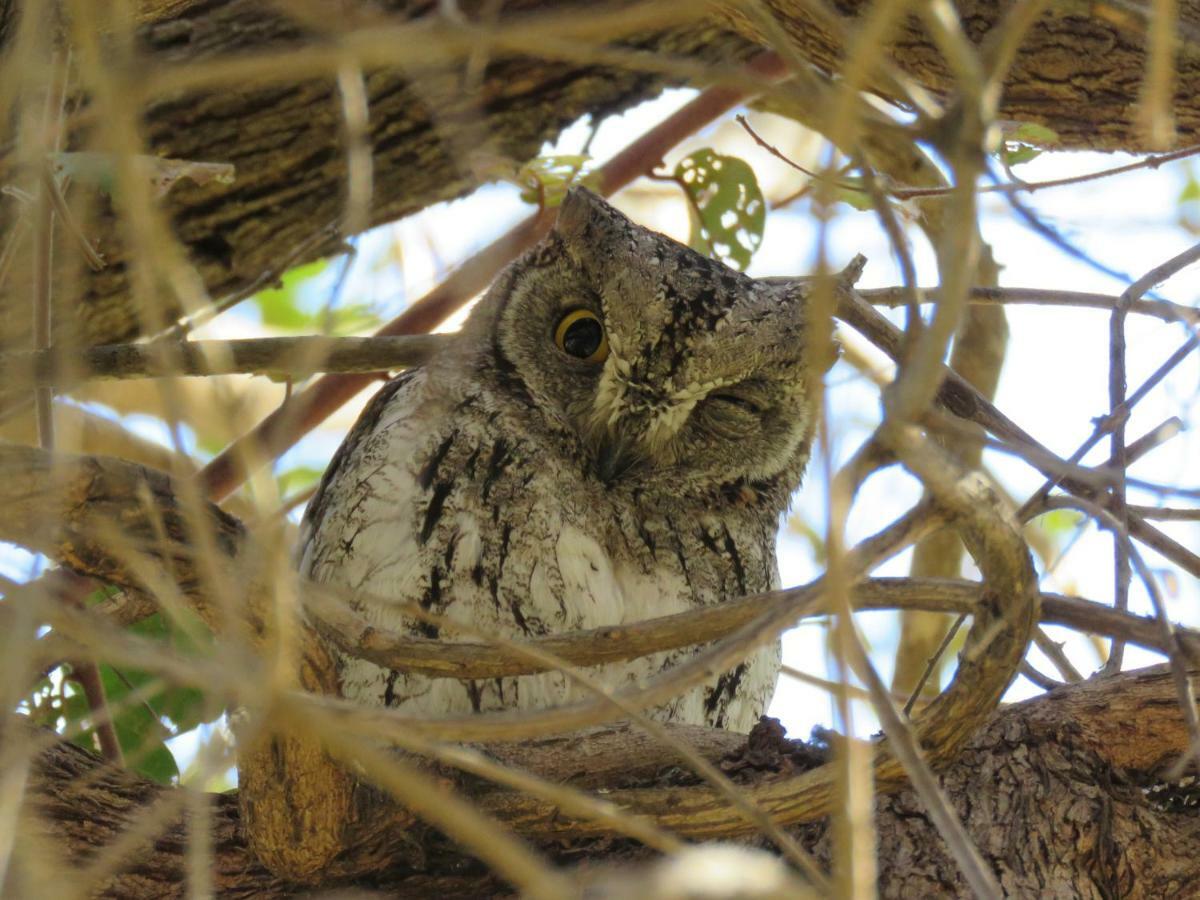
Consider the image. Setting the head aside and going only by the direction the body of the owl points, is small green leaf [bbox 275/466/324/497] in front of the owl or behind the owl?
behind

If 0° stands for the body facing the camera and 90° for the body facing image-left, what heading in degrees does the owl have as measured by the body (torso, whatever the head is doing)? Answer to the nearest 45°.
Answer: approximately 0°

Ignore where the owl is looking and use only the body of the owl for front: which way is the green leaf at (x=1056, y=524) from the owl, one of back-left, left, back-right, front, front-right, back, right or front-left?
back-left

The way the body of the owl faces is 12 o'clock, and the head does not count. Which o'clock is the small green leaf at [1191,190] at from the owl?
The small green leaf is roughly at 8 o'clock from the owl.

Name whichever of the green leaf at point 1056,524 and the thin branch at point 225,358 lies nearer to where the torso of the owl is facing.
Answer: the thin branch

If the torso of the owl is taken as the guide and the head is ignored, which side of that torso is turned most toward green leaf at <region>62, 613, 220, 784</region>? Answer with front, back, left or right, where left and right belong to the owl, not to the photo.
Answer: right
